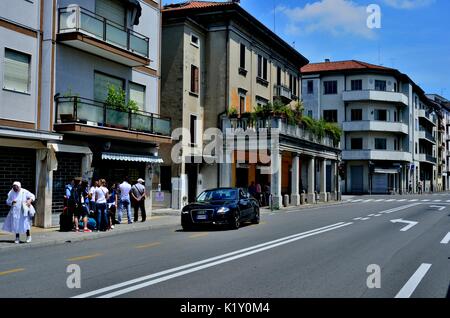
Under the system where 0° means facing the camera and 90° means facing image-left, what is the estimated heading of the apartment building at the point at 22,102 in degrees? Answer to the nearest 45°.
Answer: approximately 315°

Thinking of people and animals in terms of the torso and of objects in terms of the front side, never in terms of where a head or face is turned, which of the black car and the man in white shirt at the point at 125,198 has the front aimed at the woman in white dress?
the black car

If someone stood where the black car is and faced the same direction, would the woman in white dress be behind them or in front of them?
in front

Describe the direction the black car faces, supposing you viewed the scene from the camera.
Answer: facing the viewer and to the left of the viewer

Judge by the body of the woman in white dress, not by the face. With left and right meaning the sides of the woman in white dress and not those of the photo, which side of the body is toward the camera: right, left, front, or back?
front

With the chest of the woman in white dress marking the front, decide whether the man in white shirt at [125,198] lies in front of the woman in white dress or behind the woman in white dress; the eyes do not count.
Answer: behind

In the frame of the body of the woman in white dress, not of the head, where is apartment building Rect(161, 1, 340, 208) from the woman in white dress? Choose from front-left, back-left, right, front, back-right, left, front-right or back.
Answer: back-left

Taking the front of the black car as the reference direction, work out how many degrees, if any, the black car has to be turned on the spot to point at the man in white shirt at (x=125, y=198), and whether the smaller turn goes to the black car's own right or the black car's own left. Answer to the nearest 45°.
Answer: approximately 90° to the black car's own right

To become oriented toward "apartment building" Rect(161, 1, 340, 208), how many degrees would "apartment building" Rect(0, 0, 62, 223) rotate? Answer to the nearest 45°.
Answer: approximately 90° to its left

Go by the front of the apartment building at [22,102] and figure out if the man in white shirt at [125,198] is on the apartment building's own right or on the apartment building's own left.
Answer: on the apartment building's own left

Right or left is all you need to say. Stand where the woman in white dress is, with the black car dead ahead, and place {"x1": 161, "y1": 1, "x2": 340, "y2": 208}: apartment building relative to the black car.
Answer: left

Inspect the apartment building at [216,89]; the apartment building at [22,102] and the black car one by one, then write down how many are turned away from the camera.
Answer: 0

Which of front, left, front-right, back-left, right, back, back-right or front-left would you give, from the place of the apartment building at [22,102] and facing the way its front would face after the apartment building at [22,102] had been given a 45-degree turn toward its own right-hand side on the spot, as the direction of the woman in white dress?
front

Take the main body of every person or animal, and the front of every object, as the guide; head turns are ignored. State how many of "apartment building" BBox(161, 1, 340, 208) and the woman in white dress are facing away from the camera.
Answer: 0
